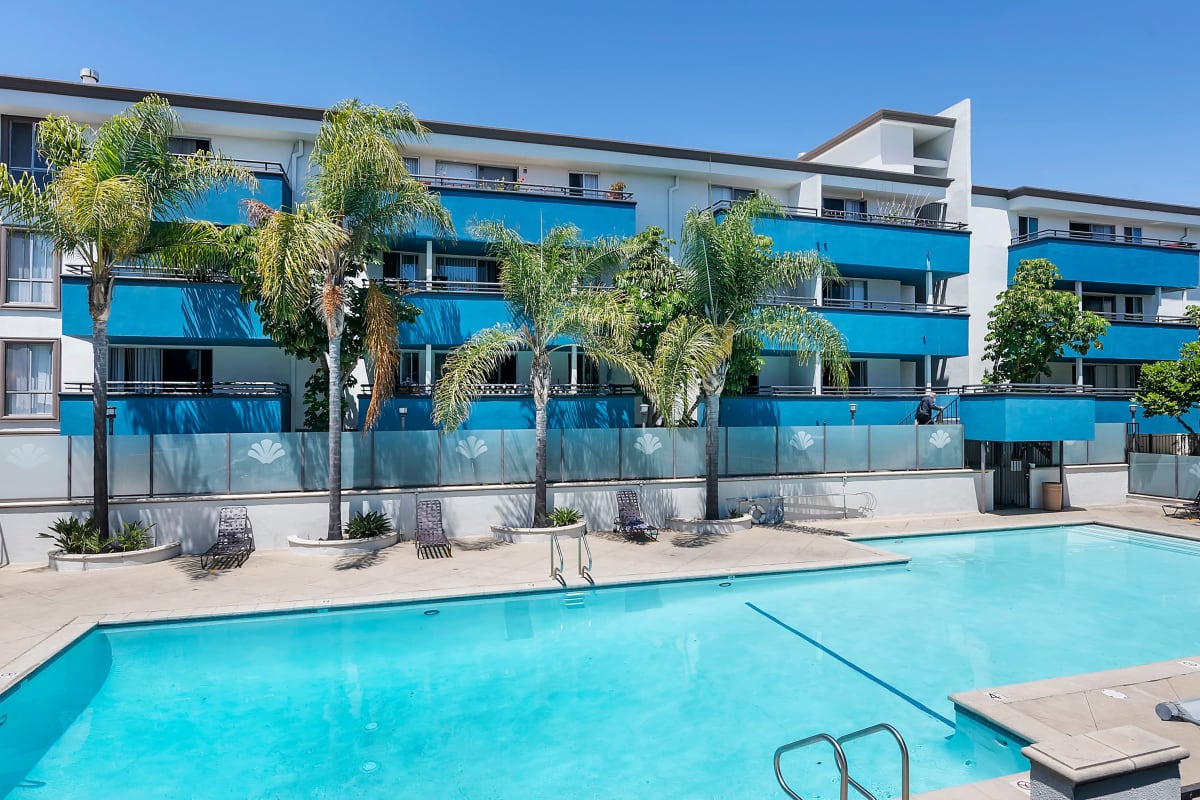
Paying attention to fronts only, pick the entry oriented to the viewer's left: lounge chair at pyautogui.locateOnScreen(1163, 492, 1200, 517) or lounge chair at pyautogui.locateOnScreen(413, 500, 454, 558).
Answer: lounge chair at pyautogui.locateOnScreen(1163, 492, 1200, 517)

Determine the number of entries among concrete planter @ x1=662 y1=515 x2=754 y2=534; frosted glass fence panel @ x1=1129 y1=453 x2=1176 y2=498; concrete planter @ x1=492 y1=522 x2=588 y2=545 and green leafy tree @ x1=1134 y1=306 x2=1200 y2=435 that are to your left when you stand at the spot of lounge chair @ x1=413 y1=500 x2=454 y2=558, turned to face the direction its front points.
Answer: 4

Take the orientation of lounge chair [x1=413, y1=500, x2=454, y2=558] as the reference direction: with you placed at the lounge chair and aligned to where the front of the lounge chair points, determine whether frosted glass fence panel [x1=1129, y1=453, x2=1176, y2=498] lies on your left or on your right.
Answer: on your left

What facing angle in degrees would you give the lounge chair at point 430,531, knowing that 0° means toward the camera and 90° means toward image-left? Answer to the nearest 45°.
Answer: approximately 0°

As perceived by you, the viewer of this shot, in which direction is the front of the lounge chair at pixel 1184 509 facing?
facing to the left of the viewer

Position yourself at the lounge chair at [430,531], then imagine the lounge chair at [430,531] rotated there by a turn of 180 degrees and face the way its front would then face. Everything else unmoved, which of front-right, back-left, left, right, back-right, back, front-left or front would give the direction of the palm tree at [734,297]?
right

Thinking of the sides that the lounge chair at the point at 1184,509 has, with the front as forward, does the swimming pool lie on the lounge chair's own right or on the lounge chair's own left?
on the lounge chair's own left

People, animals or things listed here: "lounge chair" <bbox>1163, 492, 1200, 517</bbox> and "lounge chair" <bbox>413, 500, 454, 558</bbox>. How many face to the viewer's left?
1

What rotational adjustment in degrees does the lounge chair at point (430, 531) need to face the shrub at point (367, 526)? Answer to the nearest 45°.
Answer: approximately 90° to its right

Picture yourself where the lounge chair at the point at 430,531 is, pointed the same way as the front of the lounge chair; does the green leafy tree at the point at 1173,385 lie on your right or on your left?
on your left
